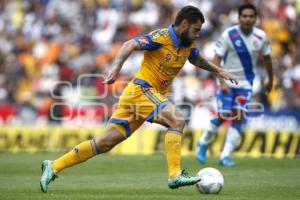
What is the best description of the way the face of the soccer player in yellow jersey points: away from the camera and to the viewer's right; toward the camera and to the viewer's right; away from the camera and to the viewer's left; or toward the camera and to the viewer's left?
toward the camera and to the viewer's right

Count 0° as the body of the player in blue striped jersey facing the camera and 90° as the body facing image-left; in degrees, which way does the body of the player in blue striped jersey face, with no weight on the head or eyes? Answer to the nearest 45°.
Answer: approximately 0°

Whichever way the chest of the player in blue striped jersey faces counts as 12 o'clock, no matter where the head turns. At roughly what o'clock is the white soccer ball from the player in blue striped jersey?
The white soccer ball is roughly at 12 o'clock from the player in blue striped jersey.

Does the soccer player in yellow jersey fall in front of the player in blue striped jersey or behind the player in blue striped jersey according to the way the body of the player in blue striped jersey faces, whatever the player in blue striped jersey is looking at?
in front
